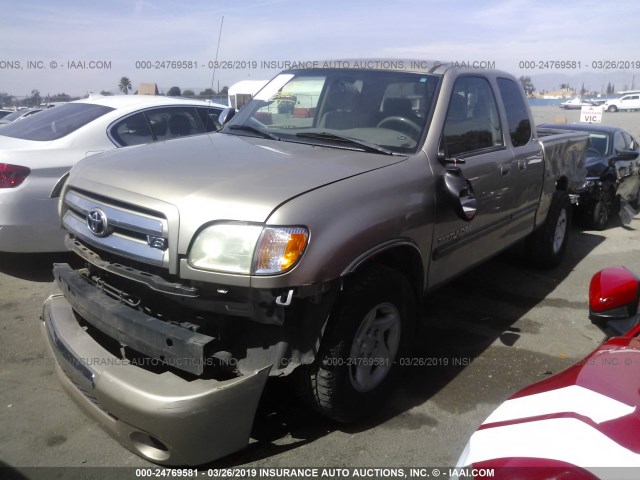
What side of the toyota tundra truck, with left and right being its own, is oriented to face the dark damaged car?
back

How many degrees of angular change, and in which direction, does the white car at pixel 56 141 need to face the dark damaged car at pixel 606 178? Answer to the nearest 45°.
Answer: approximately 45° to its right

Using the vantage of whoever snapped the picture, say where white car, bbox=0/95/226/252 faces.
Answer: facing away from the viewer and to the right of the viewer

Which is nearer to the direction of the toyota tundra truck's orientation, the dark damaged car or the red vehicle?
the red vehicle

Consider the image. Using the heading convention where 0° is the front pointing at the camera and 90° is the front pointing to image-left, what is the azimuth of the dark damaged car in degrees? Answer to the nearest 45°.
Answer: approximately 45°

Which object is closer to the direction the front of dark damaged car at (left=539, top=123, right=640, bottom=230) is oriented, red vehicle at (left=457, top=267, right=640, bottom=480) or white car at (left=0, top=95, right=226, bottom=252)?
the white car

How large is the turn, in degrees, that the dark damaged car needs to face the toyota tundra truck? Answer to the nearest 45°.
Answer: approximately 45° to its left

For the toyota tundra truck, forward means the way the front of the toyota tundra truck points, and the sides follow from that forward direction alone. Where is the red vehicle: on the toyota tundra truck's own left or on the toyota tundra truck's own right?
on the toyota tundra truck's own left

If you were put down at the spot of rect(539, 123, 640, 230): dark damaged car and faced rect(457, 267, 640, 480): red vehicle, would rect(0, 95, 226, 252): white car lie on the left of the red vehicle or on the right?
right
